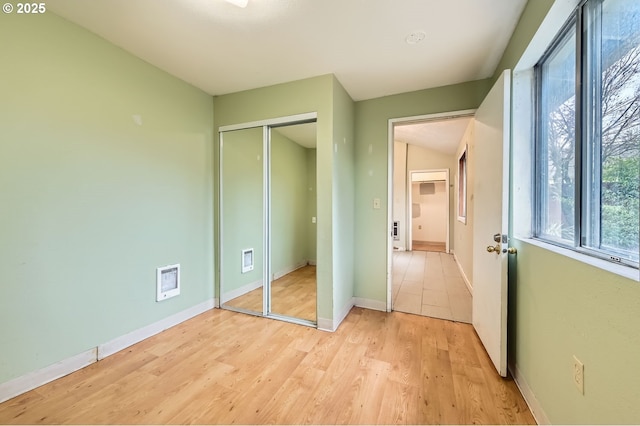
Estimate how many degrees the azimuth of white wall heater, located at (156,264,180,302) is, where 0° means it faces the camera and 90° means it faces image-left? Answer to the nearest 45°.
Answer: approximately 315°

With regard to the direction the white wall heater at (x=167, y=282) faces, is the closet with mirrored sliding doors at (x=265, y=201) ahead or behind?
ahead

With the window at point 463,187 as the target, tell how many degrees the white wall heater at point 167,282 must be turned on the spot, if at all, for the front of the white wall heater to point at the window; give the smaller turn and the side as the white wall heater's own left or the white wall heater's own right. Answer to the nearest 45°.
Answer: approximately 45° to the white wall heater's own left

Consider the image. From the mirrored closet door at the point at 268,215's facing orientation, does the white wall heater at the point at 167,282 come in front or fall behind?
in front

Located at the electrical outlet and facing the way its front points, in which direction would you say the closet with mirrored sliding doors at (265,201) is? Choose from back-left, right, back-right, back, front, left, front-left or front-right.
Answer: front-right

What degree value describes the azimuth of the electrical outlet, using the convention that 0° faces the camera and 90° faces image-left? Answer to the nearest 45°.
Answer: approximately 45°

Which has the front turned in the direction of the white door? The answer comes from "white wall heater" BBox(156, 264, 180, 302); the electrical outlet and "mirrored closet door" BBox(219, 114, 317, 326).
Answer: the white wall heater

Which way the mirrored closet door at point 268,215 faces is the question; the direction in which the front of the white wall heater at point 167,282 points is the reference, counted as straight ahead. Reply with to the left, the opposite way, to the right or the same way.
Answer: to the right

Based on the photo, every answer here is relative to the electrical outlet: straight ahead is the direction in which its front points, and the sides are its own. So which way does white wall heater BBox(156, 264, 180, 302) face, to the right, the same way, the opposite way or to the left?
the opposite way

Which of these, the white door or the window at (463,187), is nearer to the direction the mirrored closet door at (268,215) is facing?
the white door

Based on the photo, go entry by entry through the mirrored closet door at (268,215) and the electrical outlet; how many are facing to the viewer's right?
0

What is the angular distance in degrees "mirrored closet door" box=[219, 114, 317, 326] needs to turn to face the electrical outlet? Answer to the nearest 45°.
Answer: approximately 90° to its left

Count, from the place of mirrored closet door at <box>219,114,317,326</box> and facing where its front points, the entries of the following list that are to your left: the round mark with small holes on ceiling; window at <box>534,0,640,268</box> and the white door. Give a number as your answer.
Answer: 3

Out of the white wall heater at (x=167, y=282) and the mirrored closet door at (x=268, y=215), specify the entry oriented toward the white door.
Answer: the white wall heater
